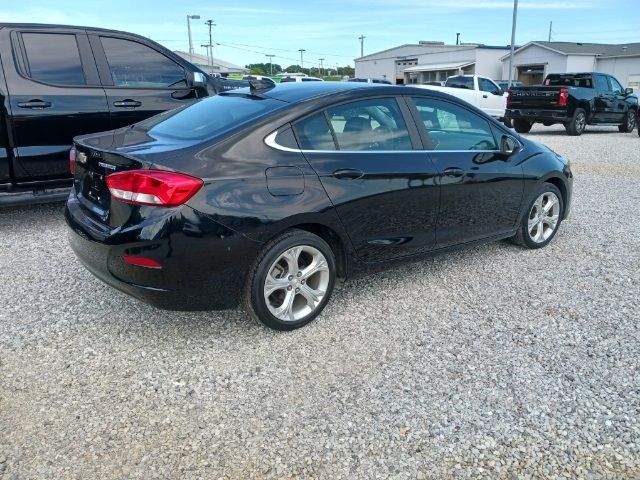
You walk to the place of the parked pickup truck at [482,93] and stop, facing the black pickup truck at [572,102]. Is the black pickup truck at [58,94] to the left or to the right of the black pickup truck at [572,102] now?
right

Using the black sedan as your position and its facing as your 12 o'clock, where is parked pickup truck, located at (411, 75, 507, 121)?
The parked pickup truck is roughly at 11 o'clock from the black sedan.

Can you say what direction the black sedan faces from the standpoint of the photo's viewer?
facing away from the viewer and to the right of the viewer

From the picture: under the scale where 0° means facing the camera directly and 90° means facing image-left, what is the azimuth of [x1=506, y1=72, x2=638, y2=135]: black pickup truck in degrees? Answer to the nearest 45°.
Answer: approximately 225°

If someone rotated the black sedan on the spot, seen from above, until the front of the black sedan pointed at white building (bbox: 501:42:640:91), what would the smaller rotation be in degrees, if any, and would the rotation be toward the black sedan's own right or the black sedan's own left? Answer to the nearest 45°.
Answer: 0° — it already faces it

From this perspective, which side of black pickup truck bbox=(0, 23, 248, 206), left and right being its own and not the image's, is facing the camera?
right

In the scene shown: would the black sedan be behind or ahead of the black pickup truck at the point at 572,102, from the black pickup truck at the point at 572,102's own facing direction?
behind

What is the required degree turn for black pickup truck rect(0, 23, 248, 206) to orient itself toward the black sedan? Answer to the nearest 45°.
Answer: approximately 45° to its right
